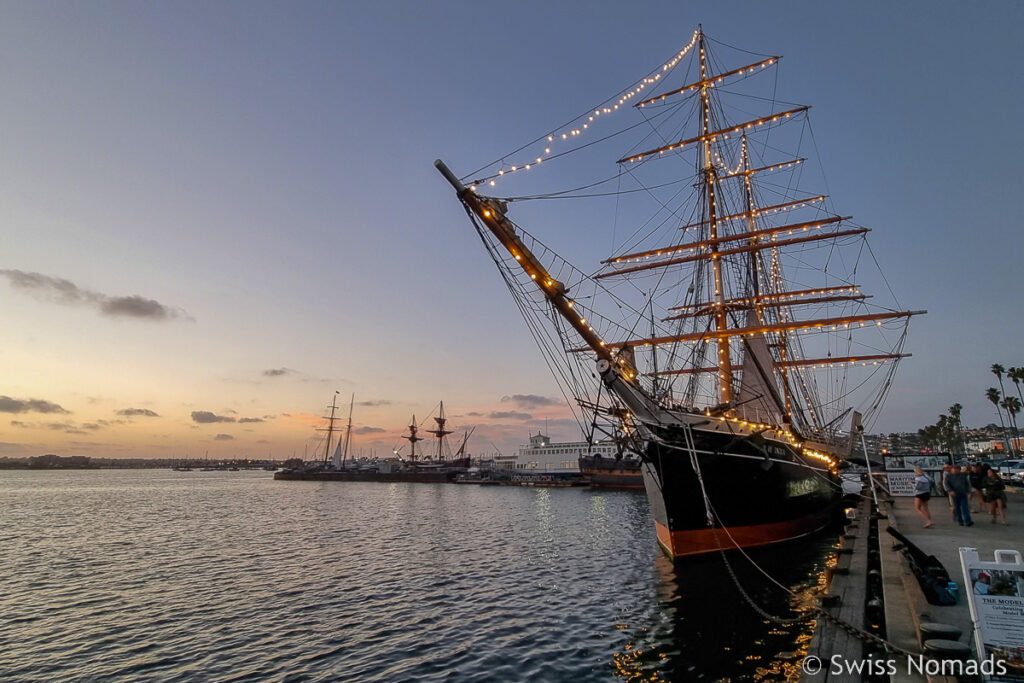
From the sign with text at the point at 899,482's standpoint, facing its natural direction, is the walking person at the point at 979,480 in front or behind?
in front

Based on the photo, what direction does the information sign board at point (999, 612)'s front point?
toward the camera

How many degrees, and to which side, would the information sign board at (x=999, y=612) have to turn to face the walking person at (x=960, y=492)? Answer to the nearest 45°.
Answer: approximately 180°

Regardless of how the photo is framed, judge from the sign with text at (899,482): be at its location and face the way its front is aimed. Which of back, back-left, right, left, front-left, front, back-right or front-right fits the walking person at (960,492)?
front

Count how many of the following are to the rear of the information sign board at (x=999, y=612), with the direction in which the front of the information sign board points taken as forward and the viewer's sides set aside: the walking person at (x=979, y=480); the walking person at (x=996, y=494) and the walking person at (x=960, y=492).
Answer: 3

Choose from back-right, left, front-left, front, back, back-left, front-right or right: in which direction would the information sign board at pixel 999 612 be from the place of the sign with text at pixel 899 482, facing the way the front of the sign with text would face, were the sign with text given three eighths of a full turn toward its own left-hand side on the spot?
back-right

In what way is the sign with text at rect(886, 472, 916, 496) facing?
toward the camera

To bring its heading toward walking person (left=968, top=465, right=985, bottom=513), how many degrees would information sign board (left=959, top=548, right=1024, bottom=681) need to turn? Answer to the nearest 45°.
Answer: approximately 180°

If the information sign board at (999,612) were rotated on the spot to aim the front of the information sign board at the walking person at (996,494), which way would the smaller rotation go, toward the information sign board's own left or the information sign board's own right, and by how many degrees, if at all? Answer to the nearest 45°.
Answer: approximately 180°
